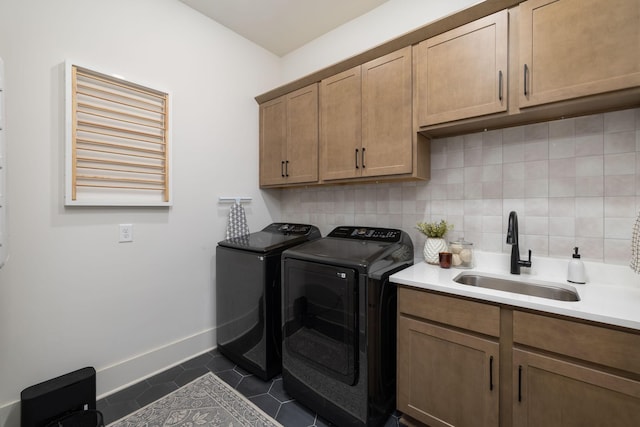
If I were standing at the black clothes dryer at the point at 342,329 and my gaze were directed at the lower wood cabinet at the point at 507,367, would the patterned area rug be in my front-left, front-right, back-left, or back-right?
back-right

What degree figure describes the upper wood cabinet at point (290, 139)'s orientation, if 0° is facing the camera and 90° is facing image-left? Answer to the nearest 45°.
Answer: approximately 45°

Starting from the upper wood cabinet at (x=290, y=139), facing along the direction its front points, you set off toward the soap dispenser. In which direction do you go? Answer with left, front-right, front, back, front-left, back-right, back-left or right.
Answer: left

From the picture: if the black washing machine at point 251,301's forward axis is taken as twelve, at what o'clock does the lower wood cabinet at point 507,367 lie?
The lower wood cabinet is roughly at 9 o'clock from the black washing machine.

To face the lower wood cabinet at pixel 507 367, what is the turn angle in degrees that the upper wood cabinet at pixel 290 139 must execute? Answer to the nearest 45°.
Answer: approximately 90° to its left

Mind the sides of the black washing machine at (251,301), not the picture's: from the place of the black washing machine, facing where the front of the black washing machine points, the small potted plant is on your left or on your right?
on your left

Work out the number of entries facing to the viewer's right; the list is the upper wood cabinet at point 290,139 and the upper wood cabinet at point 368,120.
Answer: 0

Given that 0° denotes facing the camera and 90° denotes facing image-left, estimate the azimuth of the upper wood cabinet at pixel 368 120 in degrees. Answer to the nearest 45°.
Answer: approximately 45°
